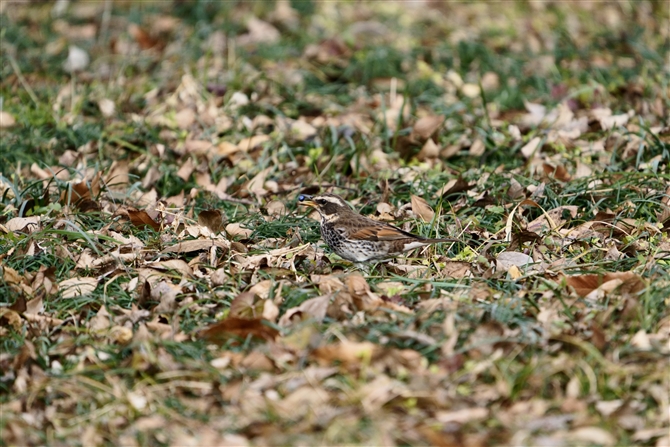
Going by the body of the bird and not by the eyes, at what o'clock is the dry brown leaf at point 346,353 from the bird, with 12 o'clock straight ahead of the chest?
The dry brown leaf is roughly at 9 o'clock from the bird.

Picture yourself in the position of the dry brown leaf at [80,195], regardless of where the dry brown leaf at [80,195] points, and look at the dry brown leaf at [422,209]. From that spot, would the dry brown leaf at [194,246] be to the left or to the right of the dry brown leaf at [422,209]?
right

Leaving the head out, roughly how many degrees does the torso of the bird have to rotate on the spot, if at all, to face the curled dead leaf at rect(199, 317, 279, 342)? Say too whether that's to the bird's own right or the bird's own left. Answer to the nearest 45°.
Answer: approximately 90° to the bird's own left

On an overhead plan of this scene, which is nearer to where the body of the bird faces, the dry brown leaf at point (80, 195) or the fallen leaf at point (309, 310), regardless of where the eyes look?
the dry brown leaf

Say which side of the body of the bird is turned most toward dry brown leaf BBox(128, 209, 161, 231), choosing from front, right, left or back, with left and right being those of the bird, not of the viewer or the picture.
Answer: front

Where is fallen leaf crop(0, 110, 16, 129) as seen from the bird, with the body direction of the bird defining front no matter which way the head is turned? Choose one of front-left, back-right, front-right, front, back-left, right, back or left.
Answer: front-right

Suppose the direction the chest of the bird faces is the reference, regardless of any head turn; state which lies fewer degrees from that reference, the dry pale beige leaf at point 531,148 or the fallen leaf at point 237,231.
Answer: the fallen leaf

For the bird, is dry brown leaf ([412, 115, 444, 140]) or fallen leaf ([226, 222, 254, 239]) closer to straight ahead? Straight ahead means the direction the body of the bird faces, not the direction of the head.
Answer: the fallen leaf

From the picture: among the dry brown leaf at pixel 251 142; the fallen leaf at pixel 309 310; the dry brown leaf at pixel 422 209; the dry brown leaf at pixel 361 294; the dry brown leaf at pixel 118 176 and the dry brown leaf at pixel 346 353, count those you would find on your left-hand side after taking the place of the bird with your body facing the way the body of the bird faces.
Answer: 3

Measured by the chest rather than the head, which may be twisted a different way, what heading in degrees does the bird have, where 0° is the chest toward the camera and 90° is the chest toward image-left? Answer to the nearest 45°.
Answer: approximately 90°

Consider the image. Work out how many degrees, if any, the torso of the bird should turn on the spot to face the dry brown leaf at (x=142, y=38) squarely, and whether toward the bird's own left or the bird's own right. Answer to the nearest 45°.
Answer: approximately 45° to the bird's own right

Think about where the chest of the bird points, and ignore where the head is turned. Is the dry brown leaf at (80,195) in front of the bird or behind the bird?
in front

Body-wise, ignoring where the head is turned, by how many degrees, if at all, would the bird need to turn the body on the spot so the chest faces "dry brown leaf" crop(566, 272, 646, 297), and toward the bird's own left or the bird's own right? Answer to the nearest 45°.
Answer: approximately 135° to the bird's own left

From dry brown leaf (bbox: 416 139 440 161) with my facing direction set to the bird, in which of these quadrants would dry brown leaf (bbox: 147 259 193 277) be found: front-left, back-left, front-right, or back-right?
front-right

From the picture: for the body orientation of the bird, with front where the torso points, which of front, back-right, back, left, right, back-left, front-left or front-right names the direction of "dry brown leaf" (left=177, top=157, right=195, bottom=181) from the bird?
front-right

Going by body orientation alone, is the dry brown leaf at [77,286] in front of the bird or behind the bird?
in front

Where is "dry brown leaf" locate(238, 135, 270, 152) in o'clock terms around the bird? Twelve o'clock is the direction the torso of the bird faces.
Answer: The dry brown leaf is roughly at 2 o'clock from the bird.
